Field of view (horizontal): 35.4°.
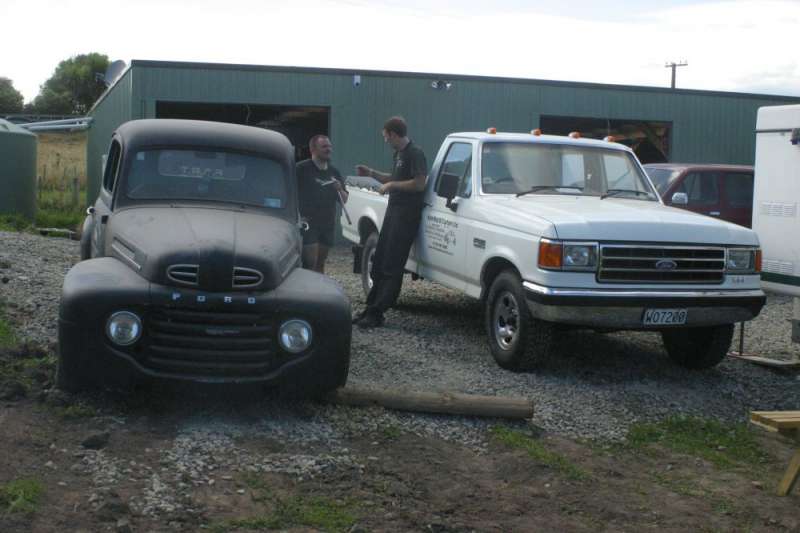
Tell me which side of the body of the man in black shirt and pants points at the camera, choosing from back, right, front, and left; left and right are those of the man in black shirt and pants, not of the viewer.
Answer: left

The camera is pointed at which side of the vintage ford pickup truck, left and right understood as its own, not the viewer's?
front

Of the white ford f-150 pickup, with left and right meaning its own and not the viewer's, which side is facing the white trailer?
left

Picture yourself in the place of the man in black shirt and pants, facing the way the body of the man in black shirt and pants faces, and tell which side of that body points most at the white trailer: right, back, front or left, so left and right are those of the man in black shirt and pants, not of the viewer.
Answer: back

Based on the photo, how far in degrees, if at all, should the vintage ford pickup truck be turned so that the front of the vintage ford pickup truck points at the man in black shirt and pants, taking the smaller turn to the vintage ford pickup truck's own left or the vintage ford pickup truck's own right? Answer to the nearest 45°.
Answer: approximately 135° to the vintage ford pickup truck's own left

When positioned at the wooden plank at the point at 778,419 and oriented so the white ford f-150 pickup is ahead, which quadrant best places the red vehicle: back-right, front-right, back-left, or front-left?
front-right

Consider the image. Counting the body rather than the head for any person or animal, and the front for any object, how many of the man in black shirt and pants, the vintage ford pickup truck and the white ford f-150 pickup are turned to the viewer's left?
1

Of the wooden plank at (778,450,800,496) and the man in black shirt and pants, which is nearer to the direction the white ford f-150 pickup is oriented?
the wooden plank

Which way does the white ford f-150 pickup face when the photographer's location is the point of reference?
facing the viewer and to the right of the viewer

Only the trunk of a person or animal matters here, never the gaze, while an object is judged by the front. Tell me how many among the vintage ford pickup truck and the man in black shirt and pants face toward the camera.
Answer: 1

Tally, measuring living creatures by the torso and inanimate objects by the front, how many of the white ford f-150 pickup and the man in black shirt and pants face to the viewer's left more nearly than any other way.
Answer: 1

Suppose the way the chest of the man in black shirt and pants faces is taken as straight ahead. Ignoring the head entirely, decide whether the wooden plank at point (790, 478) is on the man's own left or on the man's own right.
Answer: on the man's own left

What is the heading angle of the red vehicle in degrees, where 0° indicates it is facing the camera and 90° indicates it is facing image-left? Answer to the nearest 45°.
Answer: approximately 45°

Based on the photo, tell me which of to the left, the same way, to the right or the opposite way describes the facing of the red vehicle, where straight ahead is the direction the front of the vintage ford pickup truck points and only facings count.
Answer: to the right

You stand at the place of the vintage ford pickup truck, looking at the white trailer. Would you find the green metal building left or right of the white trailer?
left

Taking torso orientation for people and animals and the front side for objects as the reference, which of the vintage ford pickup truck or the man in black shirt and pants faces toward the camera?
the vintage ford pickup truck

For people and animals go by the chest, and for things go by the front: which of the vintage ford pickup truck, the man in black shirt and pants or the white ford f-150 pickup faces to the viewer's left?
the man in black shirt and pants
